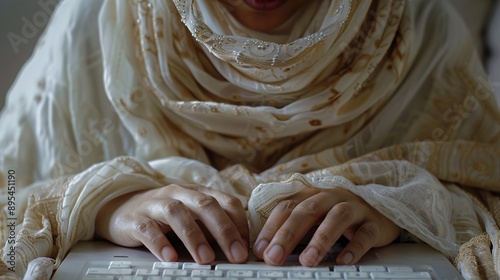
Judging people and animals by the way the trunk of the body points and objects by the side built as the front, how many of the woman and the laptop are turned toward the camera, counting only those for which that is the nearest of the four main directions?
1

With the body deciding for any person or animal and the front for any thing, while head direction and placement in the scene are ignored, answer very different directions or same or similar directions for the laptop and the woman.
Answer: very different directions

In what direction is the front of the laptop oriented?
away from the camera

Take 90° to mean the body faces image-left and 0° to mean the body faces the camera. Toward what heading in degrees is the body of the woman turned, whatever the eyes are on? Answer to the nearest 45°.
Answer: approximately 0°

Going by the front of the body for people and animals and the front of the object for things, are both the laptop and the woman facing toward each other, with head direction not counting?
yes
